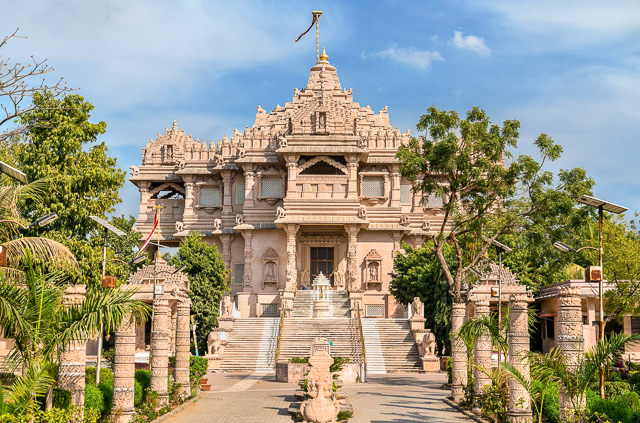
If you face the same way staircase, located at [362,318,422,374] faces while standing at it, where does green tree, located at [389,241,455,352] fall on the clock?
The green tree is roughly at 7 o'clock from the staircase.

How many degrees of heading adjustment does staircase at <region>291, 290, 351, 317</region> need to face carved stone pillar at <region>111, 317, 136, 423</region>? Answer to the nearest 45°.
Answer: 0° — it already faces it

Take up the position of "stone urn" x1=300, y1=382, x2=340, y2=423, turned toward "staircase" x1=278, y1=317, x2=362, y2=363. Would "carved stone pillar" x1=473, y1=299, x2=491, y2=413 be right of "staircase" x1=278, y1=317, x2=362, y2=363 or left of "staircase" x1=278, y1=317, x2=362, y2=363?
right

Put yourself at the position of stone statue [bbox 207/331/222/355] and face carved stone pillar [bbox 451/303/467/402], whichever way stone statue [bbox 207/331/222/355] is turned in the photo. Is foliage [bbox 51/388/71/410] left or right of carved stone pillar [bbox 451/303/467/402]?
right

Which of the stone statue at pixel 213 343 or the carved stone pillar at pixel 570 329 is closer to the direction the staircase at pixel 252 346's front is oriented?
the carved stone pillar

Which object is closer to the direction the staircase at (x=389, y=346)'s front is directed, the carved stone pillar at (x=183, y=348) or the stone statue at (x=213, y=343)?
the carved stone pillar

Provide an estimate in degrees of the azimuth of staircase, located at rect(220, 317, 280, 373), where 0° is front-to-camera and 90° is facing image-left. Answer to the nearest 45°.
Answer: approximately 0°

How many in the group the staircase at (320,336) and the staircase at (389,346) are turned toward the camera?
2
